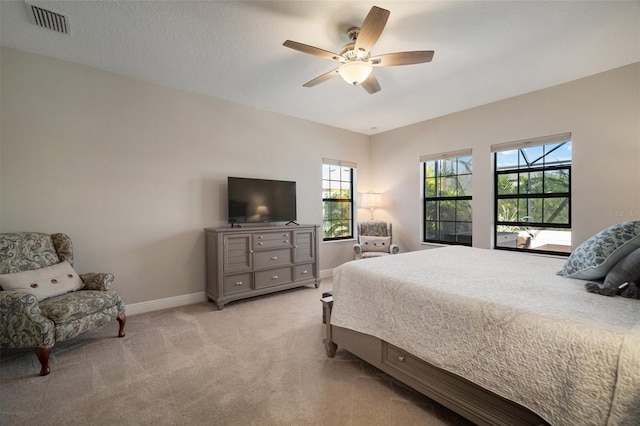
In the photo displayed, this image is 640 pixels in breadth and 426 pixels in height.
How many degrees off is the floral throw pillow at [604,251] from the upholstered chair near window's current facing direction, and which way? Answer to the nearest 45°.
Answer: approximately 45° to its left

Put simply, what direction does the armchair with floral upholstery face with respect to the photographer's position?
facing the viewer and to the right of the viewer

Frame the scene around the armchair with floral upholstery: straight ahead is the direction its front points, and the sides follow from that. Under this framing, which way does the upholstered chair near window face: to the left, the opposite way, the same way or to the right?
to the right

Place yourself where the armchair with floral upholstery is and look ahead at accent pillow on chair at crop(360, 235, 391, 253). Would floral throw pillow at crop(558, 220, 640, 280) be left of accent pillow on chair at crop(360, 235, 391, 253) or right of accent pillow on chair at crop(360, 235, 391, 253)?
right

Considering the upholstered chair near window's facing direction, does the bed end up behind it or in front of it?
in front

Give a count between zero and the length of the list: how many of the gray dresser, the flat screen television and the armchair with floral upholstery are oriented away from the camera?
0

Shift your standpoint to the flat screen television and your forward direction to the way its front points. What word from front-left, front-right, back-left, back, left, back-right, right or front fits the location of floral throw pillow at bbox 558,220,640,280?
front

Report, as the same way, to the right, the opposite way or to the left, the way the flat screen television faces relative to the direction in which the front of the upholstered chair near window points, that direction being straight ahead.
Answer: to the left

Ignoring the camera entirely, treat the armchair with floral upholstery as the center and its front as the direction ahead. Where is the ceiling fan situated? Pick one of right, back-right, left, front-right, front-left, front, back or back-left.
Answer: front

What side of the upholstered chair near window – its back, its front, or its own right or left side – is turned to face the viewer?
front

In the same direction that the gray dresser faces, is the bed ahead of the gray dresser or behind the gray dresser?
ahead

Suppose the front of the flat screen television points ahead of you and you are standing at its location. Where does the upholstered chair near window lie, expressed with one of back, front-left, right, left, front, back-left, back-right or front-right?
front-left

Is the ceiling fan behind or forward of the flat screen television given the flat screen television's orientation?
forward
